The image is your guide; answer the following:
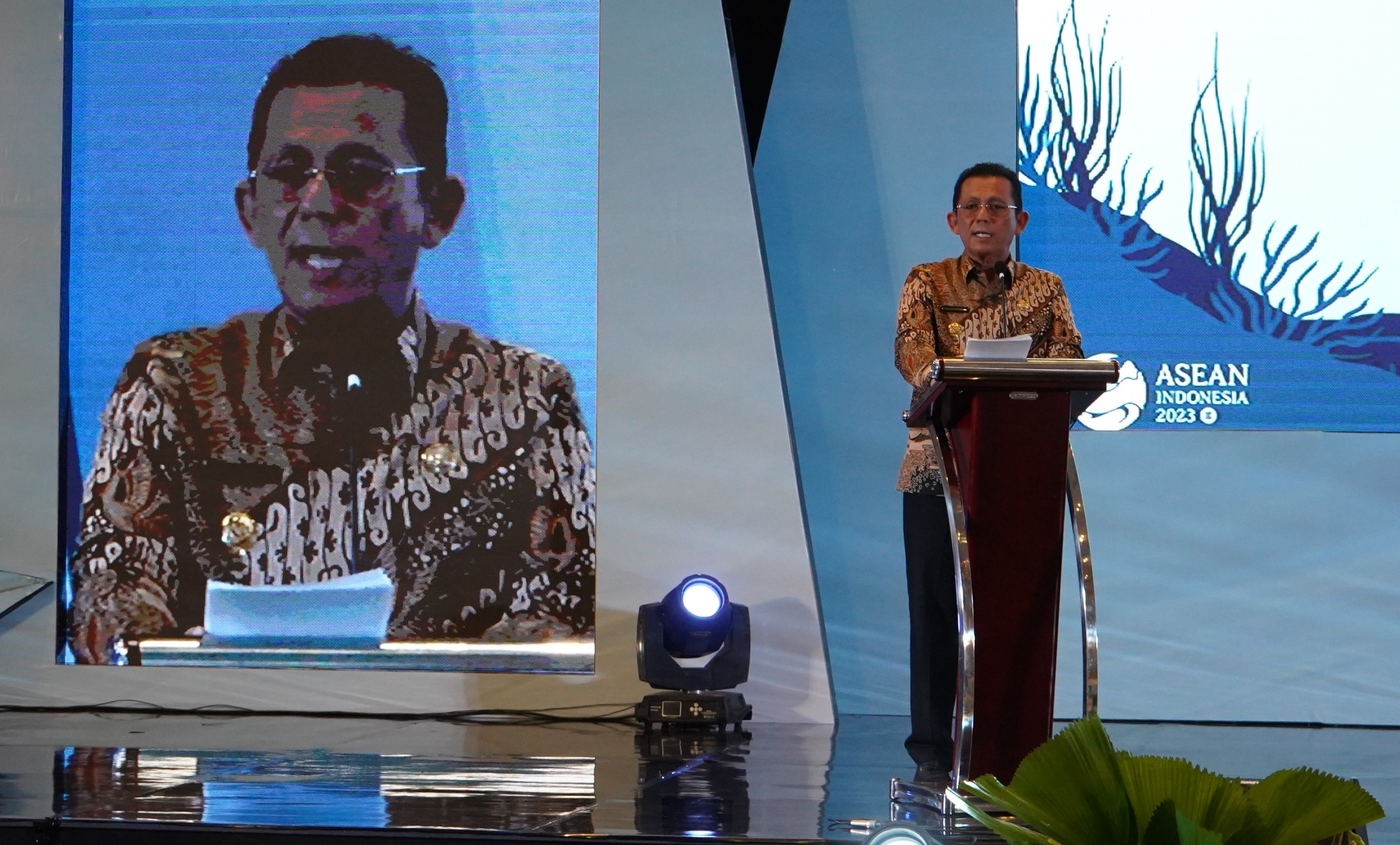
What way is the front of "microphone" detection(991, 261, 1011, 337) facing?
away from the camera

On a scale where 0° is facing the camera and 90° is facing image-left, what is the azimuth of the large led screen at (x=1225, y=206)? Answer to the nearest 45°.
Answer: approximately 0°

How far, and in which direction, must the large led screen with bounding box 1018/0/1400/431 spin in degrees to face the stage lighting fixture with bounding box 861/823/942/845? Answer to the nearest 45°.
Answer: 0° — it already faces it

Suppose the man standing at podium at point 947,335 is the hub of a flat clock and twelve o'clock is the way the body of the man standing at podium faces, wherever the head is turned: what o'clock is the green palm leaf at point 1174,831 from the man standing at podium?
The green palm leaf is roughly at 12 o'clock from the man standing at podium.

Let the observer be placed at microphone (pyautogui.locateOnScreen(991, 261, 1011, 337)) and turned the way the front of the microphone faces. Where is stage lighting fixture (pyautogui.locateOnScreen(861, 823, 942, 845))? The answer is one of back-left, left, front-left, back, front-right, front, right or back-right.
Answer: back

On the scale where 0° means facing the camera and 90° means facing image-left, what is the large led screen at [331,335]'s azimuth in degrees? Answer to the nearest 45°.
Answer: approximately 0°

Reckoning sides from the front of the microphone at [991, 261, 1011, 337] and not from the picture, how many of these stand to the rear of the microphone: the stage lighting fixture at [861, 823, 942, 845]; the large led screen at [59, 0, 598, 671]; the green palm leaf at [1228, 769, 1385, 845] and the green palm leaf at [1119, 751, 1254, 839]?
3

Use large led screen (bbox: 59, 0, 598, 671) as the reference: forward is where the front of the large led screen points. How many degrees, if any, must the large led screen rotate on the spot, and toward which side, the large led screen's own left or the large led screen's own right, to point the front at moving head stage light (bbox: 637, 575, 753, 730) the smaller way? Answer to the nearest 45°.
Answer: approximately 45° to the large led screen's own left
